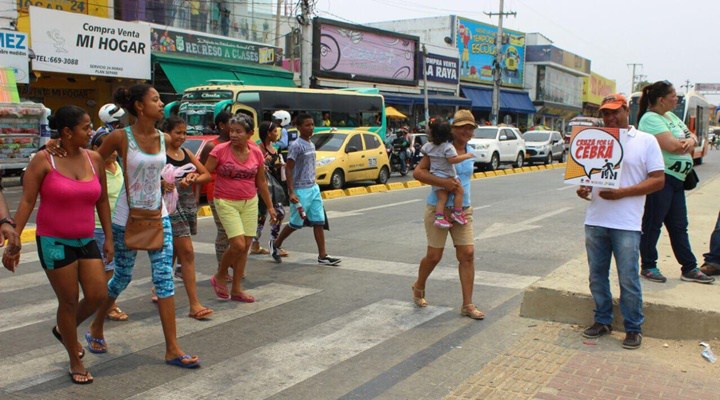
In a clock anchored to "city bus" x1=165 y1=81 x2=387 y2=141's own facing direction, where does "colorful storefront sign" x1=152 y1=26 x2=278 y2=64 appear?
The colorful storefront sign is roughly at 4 o'clock from the city bus.

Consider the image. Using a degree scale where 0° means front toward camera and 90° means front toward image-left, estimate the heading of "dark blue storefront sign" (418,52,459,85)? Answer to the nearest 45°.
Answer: approximately 315°

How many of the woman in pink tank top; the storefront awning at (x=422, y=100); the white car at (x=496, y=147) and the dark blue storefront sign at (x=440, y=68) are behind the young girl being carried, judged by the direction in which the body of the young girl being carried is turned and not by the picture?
1

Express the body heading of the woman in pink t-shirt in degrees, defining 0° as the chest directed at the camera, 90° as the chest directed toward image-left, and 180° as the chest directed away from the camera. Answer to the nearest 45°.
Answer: approximately 315°

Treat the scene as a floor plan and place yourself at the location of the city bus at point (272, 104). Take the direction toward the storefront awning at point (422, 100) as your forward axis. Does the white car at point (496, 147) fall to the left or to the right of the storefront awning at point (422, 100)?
right

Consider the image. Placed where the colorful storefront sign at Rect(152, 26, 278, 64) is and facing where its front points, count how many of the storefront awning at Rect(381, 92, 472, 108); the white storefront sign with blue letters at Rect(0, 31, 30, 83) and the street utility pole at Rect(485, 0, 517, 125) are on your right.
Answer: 1

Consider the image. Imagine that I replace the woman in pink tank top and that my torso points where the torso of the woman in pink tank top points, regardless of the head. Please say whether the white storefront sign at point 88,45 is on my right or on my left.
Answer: on my left

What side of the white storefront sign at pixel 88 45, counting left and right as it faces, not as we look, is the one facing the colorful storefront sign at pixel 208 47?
left

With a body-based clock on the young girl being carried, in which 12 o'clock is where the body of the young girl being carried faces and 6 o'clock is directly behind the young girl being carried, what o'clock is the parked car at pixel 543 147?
The parked car is roughly at 11 o'clock from the young girl being carried.
